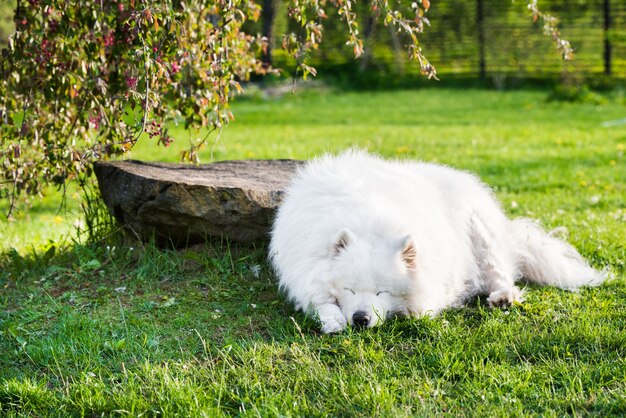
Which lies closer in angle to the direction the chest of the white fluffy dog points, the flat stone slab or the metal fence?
the flat stone slab

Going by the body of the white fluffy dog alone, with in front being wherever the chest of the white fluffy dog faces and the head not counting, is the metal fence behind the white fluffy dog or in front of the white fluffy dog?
behind

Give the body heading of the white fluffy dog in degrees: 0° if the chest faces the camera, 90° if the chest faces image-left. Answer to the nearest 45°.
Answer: approximately 45°

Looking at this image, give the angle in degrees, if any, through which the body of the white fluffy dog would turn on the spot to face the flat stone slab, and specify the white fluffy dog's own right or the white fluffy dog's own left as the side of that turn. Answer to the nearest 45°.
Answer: approximately 45° to the white fluffy dog's own right
